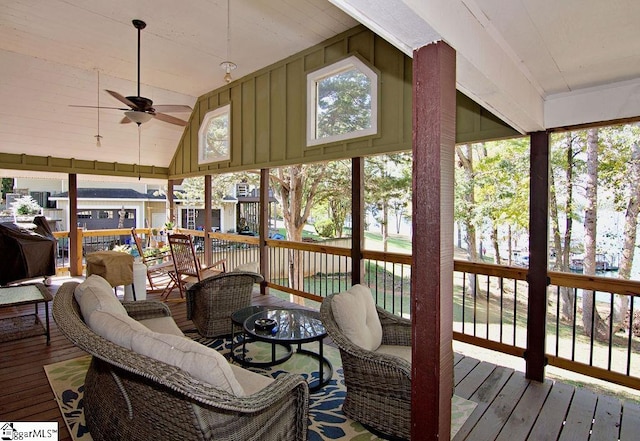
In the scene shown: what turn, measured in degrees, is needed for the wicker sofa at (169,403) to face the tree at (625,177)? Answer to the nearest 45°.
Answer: approximately 45° to its right

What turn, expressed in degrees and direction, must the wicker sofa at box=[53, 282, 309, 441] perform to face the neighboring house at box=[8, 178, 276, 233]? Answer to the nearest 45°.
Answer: approximately 45° to its left

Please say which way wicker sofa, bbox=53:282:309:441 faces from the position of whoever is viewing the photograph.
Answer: facing away from the viewer and to the right of the viewer

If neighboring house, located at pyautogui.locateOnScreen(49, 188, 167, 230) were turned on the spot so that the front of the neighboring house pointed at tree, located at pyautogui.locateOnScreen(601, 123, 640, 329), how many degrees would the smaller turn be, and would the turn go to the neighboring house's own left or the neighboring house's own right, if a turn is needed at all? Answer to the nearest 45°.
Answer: approximately 45° to the neighboring house's own left

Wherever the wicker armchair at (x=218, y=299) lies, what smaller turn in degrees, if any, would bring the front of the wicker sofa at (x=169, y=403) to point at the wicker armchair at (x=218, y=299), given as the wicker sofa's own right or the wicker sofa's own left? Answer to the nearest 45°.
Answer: approximately 45° to the wicker sofa's own left

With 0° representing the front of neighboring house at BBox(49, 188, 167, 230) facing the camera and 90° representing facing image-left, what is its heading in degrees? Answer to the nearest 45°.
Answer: approximately 0°

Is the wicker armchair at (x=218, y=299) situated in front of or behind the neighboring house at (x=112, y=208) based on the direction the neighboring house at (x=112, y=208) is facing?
in front

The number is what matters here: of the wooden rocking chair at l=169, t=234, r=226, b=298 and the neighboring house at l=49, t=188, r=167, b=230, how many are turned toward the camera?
1
